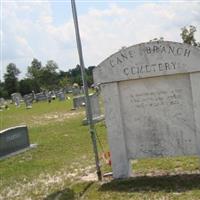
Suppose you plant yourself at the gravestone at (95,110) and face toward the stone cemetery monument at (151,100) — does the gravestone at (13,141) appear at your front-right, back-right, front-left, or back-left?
front-right

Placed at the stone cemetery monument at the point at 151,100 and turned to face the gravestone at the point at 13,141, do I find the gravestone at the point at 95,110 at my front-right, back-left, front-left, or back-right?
front-right

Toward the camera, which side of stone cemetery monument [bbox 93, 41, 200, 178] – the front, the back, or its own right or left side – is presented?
front

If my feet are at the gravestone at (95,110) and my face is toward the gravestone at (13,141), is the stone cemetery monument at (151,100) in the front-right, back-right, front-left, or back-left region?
front-left

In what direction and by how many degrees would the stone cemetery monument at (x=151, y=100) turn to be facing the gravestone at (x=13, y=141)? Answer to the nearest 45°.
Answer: approximately 135° to its right

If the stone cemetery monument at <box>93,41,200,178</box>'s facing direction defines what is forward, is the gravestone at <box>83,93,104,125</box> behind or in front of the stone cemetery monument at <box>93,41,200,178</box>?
behind
